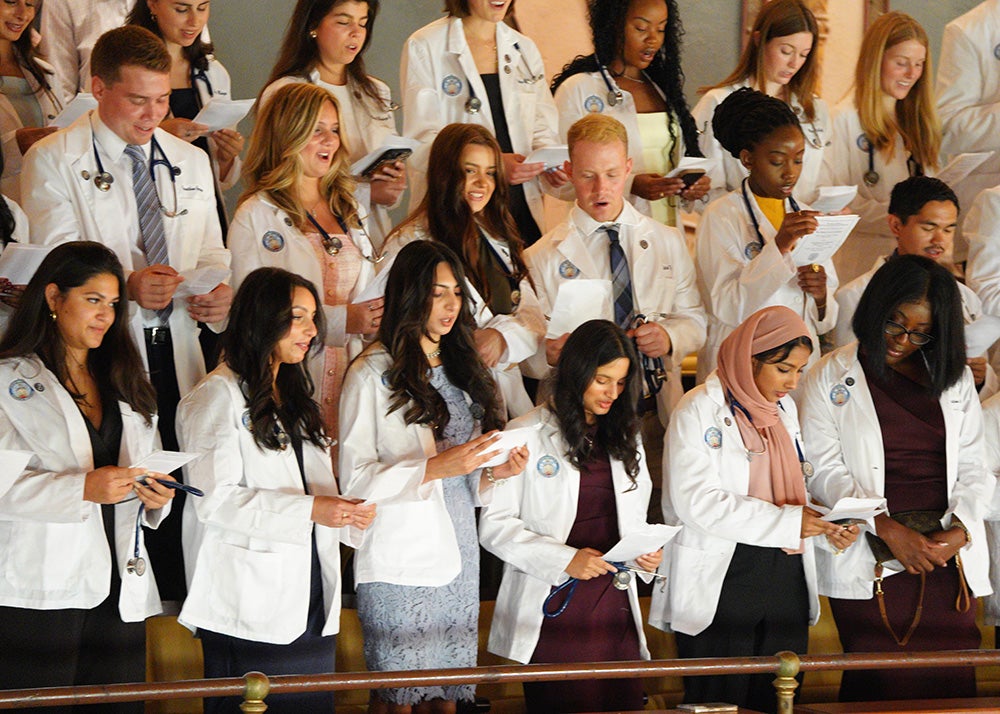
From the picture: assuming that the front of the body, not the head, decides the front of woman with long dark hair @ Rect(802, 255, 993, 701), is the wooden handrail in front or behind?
in front

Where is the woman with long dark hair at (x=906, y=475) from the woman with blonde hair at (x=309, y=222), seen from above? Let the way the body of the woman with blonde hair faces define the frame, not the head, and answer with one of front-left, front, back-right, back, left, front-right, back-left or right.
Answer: front-left

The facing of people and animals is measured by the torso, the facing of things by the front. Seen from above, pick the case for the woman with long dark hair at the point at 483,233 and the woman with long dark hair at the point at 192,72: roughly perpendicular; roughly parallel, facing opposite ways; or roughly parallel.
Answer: roughly parallel

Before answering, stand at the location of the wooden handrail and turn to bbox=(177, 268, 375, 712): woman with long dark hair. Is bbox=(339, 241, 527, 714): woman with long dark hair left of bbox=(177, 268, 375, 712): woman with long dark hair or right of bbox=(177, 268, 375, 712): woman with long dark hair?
right

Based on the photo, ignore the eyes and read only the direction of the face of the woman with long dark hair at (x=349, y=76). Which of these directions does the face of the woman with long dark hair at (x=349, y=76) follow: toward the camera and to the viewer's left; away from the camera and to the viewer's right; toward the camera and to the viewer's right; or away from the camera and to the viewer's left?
toward the camera and to the viewer's right

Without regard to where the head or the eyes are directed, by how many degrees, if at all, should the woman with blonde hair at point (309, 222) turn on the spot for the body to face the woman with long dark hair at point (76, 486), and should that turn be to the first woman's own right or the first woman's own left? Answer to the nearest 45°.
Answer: approximately 90° to the first woman's own right

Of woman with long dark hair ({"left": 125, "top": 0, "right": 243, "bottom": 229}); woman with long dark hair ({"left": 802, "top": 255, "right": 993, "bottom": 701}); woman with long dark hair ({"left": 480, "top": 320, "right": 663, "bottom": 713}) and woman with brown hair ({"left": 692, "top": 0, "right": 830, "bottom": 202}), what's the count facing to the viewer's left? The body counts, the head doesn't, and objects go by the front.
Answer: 0

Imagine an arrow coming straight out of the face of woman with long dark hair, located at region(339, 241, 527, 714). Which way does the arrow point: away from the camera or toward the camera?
toward the camera

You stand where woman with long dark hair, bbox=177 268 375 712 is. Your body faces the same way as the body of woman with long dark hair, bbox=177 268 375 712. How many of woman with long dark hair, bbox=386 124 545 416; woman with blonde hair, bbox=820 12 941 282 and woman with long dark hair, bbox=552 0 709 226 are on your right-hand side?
0

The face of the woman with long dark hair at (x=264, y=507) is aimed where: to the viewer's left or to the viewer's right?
to the viewer's right

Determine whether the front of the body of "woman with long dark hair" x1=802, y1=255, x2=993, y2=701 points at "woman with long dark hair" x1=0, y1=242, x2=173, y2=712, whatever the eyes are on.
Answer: no

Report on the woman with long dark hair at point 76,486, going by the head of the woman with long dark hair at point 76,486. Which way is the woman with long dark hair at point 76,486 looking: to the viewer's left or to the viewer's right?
to the viewer's right

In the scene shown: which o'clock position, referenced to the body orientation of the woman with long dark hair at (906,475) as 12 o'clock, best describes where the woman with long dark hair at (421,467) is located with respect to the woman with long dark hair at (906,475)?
the woman with long dark hair at (421,467) is roughly at 2 o'clock from the woman with long dark hair at (906,475).

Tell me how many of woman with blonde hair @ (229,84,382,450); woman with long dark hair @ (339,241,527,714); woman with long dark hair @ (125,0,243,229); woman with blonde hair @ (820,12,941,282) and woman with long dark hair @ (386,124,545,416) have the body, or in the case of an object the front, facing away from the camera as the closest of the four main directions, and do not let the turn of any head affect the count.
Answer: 0

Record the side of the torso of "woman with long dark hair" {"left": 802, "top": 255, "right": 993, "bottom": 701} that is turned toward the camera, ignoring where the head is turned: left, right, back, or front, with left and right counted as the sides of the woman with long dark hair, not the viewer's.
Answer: front

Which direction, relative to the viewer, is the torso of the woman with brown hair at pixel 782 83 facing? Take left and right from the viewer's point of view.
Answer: facing the viewer and to the right of the viewer

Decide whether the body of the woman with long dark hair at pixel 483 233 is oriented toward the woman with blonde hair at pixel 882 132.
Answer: no
